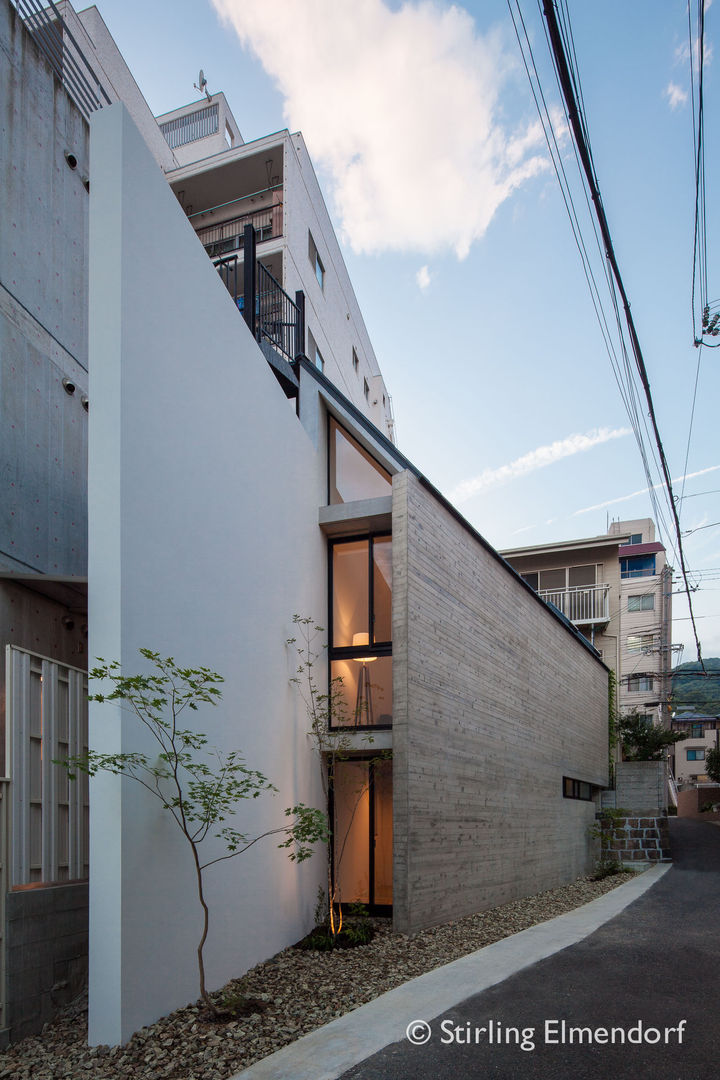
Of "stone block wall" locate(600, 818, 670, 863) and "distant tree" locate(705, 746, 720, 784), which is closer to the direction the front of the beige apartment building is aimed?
the stone block wall

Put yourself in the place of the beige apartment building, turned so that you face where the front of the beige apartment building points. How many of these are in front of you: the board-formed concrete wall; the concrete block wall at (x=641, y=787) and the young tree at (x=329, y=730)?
3

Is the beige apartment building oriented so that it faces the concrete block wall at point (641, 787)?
yes

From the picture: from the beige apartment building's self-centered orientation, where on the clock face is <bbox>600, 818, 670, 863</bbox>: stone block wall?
The stone block wall is roughly at 12 o'clock from the beige apartment building.

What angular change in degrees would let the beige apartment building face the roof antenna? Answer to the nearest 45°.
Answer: approximately 45° to its right

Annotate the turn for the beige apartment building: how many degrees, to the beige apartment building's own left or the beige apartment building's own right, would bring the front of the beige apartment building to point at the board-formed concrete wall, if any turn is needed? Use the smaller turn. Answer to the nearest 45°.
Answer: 0° — it already faces it

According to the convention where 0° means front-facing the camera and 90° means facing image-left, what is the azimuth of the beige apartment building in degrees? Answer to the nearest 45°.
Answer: approximately 0°
